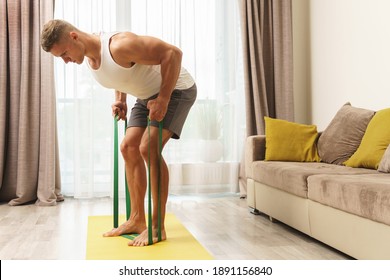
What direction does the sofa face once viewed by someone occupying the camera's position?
facing the viewer and to the left of the viewer

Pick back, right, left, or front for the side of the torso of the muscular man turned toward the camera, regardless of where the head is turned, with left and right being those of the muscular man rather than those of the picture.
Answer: left

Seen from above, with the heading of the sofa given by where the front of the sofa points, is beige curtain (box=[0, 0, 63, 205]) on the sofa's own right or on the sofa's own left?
on the sofa's own right

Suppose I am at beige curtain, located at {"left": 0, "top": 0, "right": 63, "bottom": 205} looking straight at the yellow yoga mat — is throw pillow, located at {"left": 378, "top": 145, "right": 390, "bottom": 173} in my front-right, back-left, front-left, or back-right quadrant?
front-left

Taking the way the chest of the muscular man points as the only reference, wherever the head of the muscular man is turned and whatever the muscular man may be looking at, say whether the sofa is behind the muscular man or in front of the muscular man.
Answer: behind

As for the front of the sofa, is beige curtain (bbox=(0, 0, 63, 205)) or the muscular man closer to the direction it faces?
the muscular man

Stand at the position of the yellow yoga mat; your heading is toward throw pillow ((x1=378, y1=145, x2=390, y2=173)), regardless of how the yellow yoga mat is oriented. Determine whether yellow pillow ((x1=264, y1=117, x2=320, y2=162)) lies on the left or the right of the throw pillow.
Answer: left

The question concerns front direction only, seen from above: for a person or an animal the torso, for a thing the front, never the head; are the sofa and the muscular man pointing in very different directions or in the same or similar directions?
same or similar directions

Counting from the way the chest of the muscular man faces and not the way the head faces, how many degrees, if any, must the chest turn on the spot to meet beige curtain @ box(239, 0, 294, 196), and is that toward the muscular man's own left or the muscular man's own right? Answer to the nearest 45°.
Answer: approximately 135° to the muscular man's own right

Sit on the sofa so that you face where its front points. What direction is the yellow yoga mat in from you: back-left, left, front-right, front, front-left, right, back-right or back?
front

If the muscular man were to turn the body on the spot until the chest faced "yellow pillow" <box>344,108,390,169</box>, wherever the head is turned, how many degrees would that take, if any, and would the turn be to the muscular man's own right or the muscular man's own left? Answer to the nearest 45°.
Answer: approximately 180°
